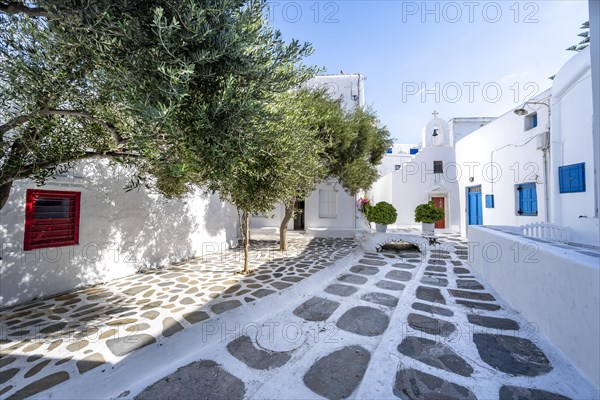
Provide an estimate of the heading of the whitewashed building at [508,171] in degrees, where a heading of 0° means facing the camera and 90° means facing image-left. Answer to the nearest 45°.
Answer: approximately 45°

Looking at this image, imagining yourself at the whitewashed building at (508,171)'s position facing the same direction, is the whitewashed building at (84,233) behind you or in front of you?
in front

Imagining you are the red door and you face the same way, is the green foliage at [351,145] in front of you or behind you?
in front

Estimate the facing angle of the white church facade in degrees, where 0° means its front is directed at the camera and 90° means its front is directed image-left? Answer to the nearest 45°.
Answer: approximately 0°

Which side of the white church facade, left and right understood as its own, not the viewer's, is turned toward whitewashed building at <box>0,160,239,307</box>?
front

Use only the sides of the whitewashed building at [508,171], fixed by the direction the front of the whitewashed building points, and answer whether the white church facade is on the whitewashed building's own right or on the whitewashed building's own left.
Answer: on the whitewashed building's own right

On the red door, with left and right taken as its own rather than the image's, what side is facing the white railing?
front

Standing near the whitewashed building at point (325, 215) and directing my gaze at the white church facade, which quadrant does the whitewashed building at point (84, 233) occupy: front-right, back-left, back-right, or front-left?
back-right

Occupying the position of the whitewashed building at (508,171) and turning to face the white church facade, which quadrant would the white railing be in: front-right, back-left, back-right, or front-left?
back-left

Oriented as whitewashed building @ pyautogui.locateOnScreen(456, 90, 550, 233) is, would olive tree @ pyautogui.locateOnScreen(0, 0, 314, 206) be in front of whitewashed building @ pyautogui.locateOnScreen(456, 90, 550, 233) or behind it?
in front

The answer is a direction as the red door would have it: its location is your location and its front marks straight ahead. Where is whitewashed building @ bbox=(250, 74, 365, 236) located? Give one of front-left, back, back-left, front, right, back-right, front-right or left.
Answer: front-right
